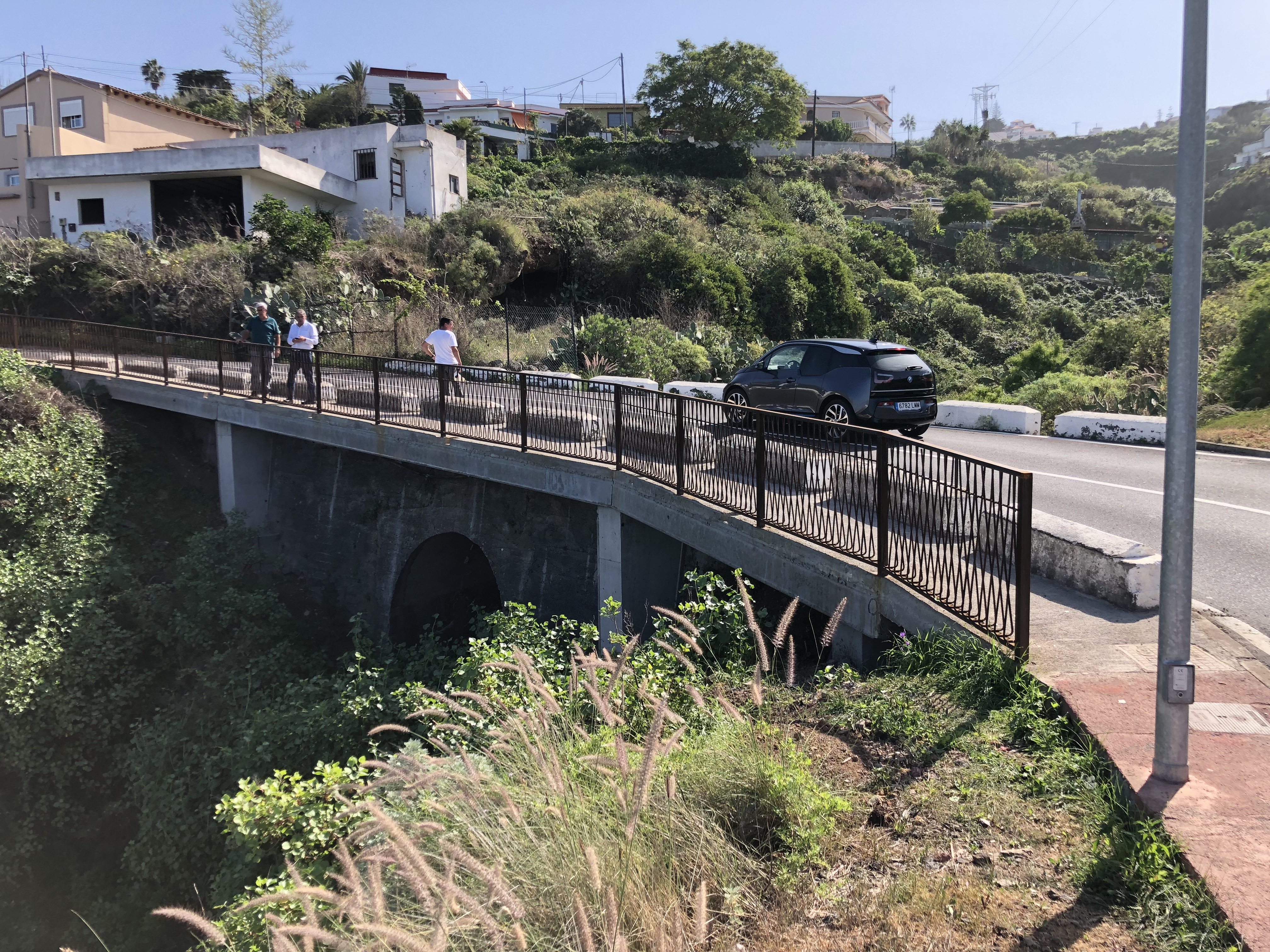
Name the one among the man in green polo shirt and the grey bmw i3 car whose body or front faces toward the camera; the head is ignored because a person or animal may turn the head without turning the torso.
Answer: the man in green polo shirt

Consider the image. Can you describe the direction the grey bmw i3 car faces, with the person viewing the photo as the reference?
facing away from the viewer and to the left of the viewer

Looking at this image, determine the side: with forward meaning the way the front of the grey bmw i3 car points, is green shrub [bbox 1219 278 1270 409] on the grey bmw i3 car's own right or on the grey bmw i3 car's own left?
on the grey bmw i3 car's own right

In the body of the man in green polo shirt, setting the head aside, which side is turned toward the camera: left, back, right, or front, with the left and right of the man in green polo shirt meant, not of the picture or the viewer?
front

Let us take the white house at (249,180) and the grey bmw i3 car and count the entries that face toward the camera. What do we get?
1

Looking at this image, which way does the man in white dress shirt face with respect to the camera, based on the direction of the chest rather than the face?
toward the camera

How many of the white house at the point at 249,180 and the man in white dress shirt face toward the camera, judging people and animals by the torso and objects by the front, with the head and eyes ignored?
2

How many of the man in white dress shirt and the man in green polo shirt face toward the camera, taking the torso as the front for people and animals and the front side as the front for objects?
2

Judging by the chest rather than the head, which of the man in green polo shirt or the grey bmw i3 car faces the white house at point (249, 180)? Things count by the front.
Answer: the grey bmw i3 car

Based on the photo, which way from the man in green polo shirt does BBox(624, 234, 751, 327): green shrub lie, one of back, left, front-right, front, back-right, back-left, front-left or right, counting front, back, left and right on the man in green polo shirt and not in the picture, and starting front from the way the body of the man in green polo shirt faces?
back-left

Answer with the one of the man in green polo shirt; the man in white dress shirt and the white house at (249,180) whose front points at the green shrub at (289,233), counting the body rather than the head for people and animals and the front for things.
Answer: the white house

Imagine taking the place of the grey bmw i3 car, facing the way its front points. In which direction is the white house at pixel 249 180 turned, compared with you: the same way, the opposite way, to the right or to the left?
the opposite way

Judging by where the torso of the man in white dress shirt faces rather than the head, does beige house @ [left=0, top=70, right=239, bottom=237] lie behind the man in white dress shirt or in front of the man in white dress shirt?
behind

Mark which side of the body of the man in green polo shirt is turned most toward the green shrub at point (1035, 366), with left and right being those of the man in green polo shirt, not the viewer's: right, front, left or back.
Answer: left

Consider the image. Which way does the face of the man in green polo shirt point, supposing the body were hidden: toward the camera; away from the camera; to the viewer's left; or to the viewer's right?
toward the camera

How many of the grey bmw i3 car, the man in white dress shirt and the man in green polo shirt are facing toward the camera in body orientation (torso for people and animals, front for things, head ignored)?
2

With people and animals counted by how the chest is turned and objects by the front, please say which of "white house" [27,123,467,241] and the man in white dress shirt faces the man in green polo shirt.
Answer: the white house

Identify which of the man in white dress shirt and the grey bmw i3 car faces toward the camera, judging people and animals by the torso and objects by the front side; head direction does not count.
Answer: the man in white dress shirt
